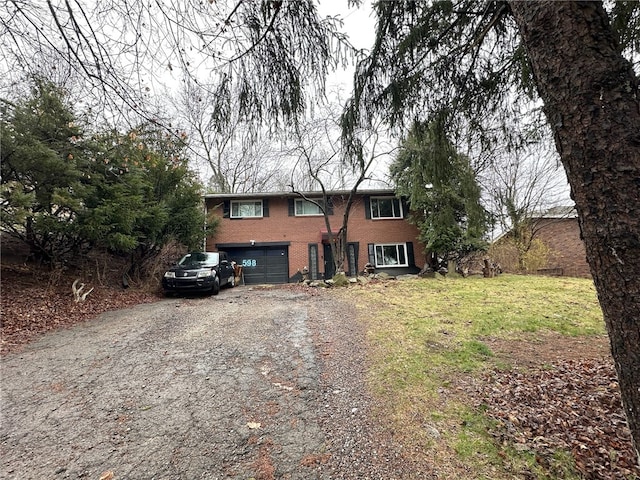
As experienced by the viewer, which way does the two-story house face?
facing the viewer

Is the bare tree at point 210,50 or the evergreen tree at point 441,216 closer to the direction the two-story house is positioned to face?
the bare tree

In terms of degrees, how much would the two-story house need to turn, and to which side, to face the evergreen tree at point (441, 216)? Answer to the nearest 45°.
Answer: approximately 90° to its left

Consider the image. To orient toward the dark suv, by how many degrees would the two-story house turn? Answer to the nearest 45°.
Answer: approximately 45° to its right

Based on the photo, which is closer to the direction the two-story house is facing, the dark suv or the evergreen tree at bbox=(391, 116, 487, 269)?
the dark suv

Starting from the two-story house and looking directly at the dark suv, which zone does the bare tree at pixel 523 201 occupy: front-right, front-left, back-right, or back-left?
back-left

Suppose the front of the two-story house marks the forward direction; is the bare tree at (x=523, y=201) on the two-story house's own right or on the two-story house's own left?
on the two-story house's own left

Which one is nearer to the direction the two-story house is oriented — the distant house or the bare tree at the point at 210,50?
the bare tree

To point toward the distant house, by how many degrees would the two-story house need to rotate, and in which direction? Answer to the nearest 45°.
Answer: approximately 90° to its left

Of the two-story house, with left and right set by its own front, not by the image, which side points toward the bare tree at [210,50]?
front
